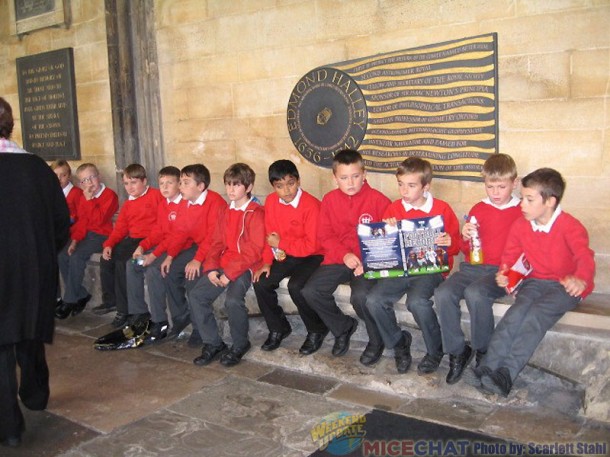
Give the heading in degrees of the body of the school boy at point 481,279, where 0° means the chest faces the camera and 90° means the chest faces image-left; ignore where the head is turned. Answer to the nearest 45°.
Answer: approximately 45°

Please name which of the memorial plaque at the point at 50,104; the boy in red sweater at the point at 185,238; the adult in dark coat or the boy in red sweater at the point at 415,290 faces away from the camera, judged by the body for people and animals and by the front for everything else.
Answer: the adult in dark coat

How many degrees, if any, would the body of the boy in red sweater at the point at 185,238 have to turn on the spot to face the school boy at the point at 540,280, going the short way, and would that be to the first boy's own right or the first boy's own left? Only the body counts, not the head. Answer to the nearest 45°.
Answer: approximately 90° to the first boy's own left

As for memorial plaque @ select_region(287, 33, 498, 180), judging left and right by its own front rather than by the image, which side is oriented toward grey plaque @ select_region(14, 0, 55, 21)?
right

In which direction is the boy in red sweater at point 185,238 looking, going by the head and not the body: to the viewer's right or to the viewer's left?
to the viewer's left

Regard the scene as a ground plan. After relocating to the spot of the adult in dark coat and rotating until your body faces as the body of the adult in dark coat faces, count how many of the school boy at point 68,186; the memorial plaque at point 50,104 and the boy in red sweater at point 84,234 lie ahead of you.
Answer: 3

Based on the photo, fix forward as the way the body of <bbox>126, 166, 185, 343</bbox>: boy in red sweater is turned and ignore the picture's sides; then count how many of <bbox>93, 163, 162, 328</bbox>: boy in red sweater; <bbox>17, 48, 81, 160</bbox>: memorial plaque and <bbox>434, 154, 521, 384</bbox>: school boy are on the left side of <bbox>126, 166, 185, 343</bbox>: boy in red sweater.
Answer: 1

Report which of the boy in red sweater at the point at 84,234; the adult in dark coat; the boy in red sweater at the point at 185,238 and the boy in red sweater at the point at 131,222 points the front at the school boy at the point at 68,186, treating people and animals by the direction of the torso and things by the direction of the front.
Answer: the adult in dark coat

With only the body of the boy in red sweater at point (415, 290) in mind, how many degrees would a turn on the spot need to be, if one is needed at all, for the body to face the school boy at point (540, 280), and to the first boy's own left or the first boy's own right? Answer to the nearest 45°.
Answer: approximately 90° to the first boy's own left

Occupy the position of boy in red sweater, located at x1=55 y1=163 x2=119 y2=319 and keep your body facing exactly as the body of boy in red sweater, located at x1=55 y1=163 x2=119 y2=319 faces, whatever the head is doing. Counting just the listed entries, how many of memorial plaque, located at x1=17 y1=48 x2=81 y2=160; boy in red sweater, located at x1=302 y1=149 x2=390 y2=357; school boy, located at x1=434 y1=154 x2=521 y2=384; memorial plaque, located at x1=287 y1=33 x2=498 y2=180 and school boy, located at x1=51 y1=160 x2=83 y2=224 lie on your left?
3
